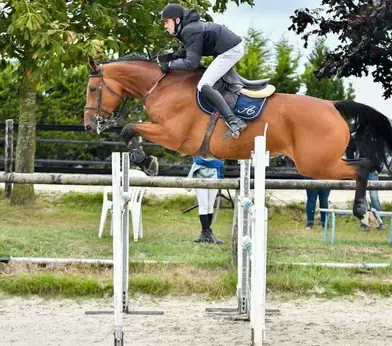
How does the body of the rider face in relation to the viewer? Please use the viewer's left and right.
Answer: facing to the left of the viewer

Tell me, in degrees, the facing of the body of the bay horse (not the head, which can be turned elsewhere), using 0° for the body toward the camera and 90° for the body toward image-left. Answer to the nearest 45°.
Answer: approximately 90°

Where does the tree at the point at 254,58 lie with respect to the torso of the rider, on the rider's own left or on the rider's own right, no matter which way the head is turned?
on the rider's own right

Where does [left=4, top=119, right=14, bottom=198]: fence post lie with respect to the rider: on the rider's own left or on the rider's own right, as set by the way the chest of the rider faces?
on the rider's own right

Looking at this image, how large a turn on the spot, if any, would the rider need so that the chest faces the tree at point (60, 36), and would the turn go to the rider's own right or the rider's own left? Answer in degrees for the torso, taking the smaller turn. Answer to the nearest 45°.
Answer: approximately 90° to the rider's own right

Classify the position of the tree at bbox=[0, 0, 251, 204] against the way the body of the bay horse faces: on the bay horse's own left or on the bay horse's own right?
on the bay horse's own right

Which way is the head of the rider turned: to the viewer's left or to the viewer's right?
to the viewer's left

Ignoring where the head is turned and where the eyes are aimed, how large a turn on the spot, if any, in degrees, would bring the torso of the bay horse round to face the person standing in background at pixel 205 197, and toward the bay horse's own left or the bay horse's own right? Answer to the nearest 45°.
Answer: approximately 90° to the bay horse's own right

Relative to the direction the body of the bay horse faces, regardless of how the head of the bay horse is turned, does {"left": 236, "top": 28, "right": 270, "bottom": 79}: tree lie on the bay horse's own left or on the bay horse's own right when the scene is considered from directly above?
on the bay horse's own right
